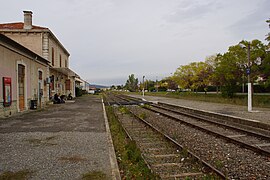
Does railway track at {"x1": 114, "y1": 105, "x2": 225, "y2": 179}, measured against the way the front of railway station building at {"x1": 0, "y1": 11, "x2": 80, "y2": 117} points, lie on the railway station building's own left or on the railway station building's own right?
on the railway station building's own right

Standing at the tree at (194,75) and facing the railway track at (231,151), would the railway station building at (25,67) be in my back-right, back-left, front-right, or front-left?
front-right

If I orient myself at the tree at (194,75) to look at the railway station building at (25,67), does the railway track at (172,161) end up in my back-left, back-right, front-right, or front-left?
front-left

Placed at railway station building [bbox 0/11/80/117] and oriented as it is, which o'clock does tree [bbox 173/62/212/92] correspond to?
The tree is roughly at 11 o'clock from the railway station building.

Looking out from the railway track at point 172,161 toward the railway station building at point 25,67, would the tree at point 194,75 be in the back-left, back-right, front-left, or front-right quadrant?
front-right

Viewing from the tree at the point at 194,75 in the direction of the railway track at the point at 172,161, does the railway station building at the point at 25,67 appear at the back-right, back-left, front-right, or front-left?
front-right

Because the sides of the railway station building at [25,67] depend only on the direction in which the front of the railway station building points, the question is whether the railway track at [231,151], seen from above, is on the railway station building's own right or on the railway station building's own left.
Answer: on the railway station building's own right

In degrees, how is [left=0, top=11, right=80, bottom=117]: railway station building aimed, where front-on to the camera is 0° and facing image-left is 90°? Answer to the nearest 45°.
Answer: approximately 270°
